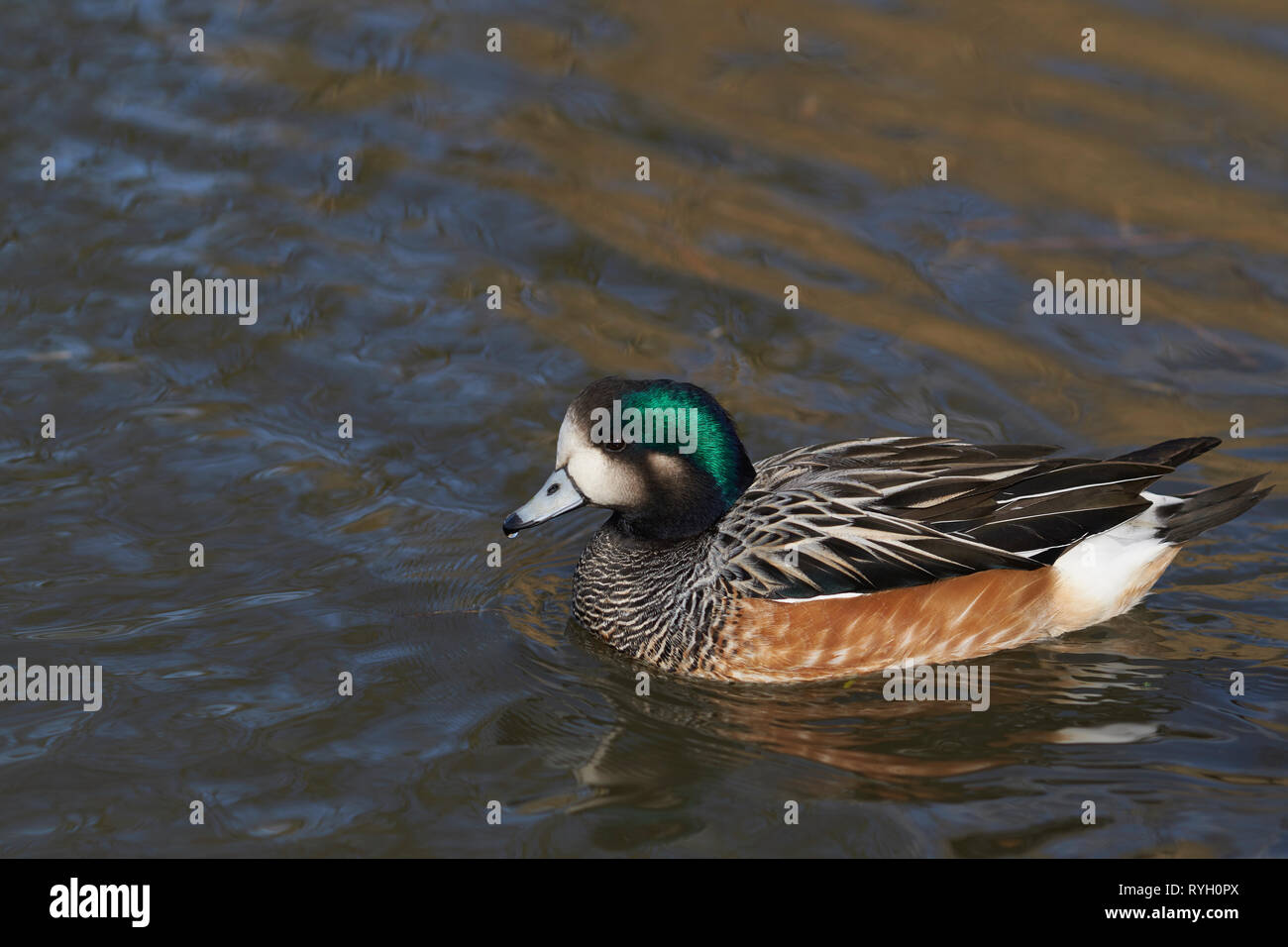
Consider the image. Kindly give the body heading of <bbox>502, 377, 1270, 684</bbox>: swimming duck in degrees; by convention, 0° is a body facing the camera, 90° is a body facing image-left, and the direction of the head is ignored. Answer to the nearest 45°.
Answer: approximately 90°
